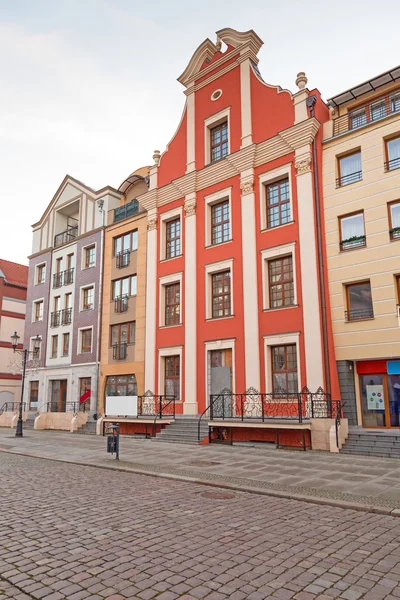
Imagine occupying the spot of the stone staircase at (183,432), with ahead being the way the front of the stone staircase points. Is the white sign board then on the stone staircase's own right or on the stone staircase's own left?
on the stone staircase's own right

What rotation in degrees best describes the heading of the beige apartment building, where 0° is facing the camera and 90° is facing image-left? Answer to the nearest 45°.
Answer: approximately 45°

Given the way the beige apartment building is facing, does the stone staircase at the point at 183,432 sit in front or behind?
in front

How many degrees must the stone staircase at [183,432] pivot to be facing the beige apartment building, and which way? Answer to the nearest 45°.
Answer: approximately 135° to its left

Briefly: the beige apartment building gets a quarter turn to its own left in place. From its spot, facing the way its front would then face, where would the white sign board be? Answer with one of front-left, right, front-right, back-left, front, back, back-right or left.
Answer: back-right

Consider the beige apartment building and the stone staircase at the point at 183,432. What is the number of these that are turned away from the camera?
0

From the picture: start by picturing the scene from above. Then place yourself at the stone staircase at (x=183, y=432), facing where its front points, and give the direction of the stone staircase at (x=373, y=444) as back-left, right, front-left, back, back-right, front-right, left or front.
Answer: left
